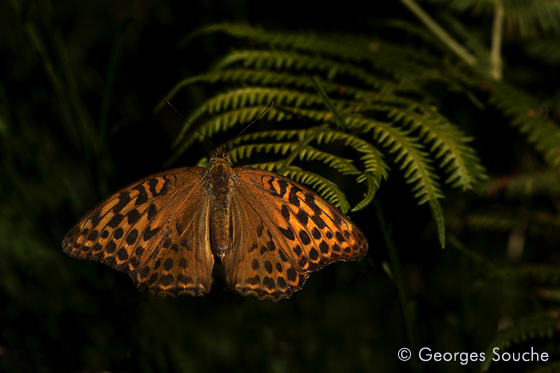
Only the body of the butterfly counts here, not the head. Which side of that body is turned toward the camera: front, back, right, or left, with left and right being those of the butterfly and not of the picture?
back
